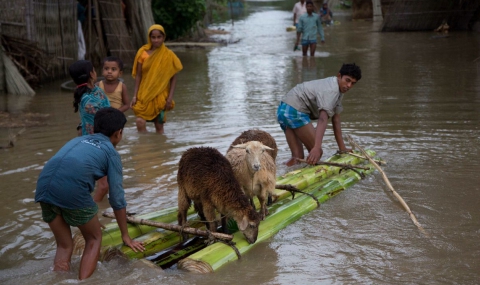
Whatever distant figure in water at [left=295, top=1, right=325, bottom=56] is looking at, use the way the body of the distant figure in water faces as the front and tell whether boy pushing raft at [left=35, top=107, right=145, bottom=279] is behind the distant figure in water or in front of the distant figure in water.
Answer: in front

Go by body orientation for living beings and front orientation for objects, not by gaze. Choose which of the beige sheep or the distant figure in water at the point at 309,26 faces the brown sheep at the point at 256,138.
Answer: the distant figure in water

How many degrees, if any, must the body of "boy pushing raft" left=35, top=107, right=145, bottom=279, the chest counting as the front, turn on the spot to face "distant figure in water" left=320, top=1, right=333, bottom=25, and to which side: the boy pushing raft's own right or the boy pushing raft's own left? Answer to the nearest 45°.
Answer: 0° — they already face them

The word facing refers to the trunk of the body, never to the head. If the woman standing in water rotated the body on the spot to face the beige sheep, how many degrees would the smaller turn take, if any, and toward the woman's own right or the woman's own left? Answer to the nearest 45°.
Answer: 0° — they already face it

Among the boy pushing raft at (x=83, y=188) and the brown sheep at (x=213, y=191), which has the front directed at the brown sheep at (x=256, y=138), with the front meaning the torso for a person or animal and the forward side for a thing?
the boy pushing raft

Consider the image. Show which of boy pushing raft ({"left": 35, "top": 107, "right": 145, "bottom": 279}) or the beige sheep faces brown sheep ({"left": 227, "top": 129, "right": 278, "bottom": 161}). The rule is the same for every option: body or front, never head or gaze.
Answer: the boy pushing raft

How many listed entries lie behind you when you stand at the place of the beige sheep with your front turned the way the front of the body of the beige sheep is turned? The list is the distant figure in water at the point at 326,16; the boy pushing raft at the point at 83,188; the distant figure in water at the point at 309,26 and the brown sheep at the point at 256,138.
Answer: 3

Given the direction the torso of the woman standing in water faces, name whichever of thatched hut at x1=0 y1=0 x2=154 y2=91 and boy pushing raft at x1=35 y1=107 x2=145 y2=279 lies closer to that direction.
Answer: the boy pushing raft

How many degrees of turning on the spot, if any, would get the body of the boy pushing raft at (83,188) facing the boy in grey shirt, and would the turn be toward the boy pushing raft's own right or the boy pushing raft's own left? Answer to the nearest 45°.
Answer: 0° — they already face them

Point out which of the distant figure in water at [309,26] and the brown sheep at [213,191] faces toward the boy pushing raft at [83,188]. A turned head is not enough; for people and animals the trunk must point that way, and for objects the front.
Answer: the distant figure in water

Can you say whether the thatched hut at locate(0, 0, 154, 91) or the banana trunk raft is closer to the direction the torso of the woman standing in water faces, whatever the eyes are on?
the banana trunk raft

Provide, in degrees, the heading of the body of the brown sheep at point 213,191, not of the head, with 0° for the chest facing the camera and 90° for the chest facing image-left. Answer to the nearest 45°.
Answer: approximately 315°

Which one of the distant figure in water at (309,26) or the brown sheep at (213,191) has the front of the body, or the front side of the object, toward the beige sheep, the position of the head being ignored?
the distant figure in water

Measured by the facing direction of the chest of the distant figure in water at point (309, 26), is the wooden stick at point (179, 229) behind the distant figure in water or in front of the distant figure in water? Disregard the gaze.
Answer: in front

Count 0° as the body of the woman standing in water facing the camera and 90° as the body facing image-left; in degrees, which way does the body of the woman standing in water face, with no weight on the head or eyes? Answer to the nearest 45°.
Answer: approximately 0°
